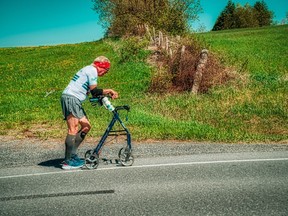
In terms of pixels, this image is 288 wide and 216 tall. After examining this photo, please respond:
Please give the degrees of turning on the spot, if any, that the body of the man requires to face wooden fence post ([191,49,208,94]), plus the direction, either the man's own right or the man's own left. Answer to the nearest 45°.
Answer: approximately 45° to the man's own left

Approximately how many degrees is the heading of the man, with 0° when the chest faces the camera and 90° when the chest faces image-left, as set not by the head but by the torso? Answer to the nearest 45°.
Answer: approximately 270°
